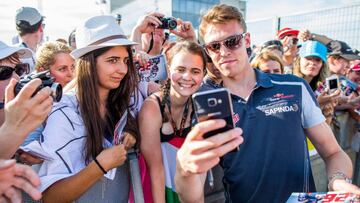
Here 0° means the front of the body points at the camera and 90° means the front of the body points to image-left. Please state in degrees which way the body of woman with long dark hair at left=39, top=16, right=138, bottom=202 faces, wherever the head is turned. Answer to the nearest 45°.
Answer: approximately 315°

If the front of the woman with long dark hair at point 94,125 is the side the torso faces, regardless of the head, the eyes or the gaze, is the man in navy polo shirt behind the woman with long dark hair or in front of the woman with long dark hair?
in front

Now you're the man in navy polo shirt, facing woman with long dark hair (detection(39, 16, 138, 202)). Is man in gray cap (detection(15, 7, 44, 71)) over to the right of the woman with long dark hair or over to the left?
right

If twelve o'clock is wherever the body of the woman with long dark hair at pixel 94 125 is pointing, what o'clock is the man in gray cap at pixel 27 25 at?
The man in gray cap is roughly at 7 o'clock from the woman with long dark hair.

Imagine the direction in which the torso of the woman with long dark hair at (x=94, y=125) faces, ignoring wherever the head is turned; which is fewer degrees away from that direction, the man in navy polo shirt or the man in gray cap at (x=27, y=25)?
the man in navy polo shirt
